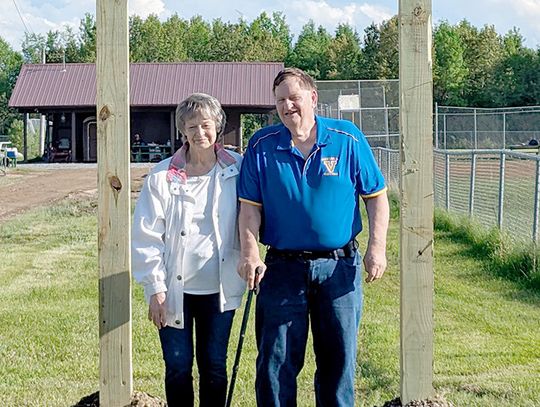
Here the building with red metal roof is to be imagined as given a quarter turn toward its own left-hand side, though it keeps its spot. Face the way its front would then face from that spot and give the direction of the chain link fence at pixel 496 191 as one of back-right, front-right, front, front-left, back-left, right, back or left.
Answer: right

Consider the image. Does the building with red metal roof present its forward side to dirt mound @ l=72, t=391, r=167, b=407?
yes

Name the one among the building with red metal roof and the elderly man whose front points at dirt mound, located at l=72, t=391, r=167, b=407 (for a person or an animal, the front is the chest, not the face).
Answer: the building with red metal roof

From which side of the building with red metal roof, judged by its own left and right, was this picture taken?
front

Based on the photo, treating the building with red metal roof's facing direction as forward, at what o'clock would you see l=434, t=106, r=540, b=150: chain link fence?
The chain link fence is roughly at 10 o'clock from the building with red metal roof.

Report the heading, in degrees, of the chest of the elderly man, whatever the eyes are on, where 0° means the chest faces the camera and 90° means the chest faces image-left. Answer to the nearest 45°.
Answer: approximately 0°

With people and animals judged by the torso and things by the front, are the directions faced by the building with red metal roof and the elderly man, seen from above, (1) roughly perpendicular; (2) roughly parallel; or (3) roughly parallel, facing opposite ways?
roughly parallel

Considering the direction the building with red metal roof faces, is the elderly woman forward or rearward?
forward

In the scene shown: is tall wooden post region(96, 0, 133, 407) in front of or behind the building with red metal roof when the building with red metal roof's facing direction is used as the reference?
in front

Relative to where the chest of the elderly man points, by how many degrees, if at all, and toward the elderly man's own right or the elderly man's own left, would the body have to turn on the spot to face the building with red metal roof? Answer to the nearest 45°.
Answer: approximately 180°

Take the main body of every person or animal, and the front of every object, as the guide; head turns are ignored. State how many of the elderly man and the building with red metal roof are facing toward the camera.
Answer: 2

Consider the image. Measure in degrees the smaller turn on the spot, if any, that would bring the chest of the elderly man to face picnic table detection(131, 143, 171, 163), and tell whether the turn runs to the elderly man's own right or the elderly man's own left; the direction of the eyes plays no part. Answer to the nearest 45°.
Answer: approximately 180°
